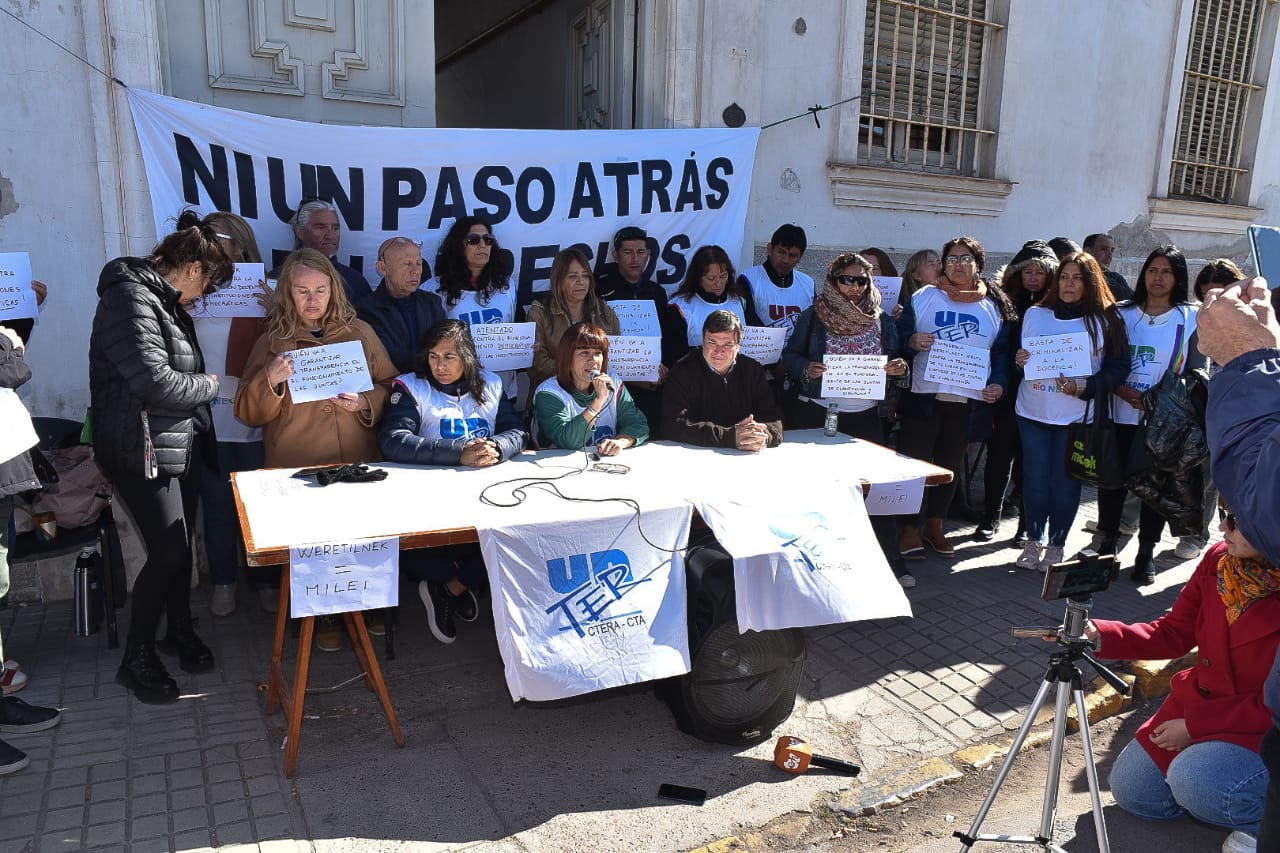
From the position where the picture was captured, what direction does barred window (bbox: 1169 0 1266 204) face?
facing the viewer

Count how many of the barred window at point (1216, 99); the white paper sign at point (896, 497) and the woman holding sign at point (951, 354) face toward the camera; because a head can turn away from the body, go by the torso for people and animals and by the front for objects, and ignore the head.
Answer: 3

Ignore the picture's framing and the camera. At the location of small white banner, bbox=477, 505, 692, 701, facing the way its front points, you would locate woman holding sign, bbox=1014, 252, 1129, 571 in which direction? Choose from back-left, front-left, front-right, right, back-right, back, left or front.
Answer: back-left

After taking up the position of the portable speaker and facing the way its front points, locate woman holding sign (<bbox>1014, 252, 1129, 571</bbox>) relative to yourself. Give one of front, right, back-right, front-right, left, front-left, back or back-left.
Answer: back-left

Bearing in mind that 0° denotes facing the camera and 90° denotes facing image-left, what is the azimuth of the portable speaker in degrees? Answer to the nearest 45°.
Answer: approximately 0°

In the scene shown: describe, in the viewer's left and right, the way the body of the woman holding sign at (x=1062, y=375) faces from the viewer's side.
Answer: facing the viewer and to the left of the viewer

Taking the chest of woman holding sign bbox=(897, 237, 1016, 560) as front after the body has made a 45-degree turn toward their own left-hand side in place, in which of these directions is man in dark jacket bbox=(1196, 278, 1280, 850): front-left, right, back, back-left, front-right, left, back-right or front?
front-right

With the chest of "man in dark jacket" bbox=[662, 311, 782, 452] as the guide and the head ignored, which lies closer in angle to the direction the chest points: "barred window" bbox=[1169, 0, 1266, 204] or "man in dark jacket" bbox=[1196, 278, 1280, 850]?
the man in dark jacket

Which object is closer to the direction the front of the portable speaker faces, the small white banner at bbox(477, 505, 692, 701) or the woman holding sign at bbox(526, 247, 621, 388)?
the small white banner
